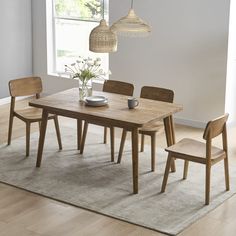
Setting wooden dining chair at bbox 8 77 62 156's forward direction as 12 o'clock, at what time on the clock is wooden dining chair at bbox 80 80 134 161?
wooden dining chair at bbox 80 80 134 161 is roughly at 11 o'clock from wooden dining chair at bbox 8 77 62 156.

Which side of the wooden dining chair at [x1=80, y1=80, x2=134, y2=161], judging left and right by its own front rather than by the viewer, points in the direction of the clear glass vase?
front

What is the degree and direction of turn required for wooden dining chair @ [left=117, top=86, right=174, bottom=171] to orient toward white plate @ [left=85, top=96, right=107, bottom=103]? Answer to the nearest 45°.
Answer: approximately 45° to its right

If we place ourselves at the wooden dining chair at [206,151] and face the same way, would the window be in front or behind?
in front

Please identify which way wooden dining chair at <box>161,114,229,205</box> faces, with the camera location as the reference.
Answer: facing away from the viewer and to the left of the viewer

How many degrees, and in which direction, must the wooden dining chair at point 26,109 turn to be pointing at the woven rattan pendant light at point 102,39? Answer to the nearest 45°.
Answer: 0° — it already faces it

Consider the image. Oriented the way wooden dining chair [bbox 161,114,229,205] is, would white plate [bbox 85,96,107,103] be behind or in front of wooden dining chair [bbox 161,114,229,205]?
in front

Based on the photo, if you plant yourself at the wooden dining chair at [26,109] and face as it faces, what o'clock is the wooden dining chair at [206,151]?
the wooden dining chair at [206,151] is roughly at 12 o'clock from the wooden dining chair at [26,109].

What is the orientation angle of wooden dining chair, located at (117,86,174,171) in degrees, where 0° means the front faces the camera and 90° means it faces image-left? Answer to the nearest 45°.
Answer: approximately 45°
